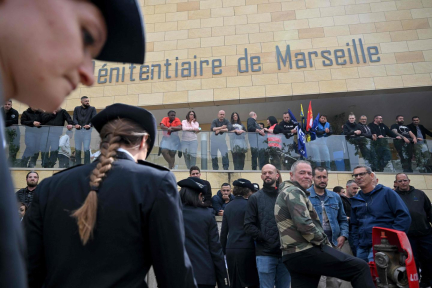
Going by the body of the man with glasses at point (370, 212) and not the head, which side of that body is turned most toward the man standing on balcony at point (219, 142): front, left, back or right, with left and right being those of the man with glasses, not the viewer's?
right

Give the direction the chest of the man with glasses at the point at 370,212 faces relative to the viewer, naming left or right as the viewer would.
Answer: facing the viewer and to the left of the viewer

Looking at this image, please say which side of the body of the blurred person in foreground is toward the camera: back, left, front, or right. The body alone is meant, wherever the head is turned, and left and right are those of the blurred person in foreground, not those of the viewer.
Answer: right

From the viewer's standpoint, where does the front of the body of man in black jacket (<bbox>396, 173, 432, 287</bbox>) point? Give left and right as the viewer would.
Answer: facing the viewer

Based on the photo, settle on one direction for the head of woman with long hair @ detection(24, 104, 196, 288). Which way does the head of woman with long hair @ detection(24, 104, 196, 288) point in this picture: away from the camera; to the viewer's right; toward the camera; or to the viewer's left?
away from the camera

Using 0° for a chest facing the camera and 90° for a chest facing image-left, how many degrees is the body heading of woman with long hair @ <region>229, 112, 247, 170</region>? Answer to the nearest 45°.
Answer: approximately 0°

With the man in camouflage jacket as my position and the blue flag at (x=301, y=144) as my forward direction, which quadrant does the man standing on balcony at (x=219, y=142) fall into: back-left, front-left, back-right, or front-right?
front-left

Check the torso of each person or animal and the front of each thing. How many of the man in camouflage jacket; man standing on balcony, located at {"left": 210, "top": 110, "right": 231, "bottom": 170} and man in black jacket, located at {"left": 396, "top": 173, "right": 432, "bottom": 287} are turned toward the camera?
2

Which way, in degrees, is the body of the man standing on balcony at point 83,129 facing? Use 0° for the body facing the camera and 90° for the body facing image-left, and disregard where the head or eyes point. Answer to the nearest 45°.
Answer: approximately 0°

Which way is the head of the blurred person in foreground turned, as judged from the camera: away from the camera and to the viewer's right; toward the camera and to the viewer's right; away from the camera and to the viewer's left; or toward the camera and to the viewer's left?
toward the camera and to the viewer's right

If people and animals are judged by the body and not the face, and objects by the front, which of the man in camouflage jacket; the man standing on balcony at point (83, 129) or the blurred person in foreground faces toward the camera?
the man standing on balcony

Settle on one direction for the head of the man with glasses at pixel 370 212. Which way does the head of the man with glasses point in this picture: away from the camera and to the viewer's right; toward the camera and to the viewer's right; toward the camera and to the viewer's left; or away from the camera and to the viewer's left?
toward the camera and to the viewer's left
